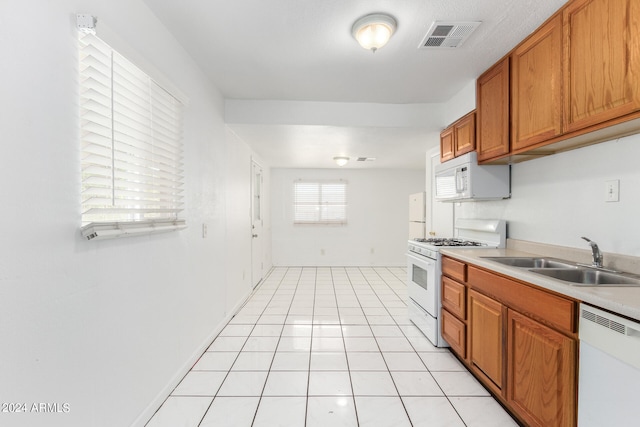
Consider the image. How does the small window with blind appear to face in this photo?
toward the camera

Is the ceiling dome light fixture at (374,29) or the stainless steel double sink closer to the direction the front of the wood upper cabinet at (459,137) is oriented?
the ceiling dome light fixture

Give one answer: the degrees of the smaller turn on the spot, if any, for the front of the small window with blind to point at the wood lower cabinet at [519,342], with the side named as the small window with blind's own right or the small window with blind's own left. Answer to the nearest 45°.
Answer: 0° — it already faces it

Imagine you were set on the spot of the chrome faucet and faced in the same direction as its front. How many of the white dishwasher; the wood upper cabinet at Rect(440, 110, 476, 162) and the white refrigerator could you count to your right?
2

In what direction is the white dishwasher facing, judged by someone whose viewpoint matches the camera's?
facing the viewer and to the left of the viewer

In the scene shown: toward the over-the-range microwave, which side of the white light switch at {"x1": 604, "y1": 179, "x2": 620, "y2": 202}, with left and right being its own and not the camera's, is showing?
right

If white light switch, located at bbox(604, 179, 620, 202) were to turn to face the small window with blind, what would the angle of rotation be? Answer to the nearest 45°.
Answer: approximately 90° to its right

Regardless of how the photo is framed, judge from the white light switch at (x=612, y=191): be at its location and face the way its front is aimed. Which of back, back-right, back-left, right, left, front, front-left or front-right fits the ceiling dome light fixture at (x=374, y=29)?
front

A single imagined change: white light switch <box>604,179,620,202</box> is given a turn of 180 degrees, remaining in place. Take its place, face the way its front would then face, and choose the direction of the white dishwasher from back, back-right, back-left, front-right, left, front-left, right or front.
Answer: back-right

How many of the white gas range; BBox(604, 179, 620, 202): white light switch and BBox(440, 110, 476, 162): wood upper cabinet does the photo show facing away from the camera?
0

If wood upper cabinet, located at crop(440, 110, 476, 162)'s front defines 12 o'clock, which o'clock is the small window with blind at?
The small window with blind is roughly at 3 o'clock from the wood upper cabinet.
